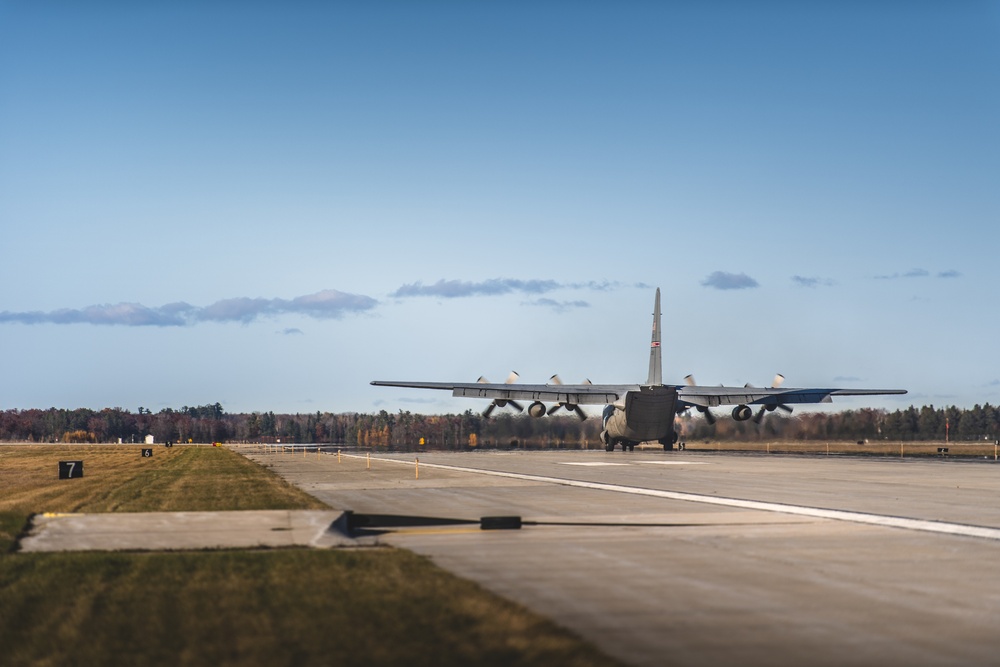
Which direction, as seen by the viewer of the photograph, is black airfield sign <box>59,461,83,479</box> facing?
facing the viewer
